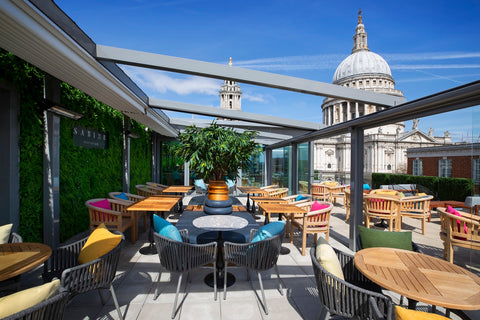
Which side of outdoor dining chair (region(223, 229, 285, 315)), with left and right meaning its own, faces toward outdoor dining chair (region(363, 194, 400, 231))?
right

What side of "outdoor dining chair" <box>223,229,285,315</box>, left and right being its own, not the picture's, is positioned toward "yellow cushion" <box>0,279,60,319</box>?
left

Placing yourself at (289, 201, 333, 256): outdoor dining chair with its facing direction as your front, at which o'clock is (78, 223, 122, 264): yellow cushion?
The yellow cushion is roughly at 9 o'clock from the outdoor dining chair.

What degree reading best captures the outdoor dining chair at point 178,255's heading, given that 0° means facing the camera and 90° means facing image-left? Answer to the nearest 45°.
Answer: approximately 225°

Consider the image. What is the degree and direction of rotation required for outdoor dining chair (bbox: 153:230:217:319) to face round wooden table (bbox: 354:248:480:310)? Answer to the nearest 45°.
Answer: approximately 90° to its right

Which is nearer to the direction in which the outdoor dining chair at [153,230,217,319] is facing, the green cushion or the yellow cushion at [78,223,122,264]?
the green cushion

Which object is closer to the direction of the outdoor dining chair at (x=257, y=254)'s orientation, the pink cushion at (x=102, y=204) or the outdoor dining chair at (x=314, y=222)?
the pink cushion

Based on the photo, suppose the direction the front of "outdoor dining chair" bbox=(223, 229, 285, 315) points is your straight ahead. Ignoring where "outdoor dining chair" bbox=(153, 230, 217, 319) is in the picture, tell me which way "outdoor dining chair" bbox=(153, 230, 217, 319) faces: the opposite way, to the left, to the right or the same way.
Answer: to the right

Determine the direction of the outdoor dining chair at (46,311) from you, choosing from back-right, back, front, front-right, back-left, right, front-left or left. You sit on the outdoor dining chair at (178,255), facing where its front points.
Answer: back

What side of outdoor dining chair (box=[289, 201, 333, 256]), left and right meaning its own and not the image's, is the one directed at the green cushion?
back

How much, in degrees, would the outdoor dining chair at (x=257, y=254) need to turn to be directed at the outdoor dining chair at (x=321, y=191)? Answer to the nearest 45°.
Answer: approximately 45° to its right

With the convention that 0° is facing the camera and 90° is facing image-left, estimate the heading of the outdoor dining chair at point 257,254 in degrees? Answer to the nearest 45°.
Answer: approximately 135°
